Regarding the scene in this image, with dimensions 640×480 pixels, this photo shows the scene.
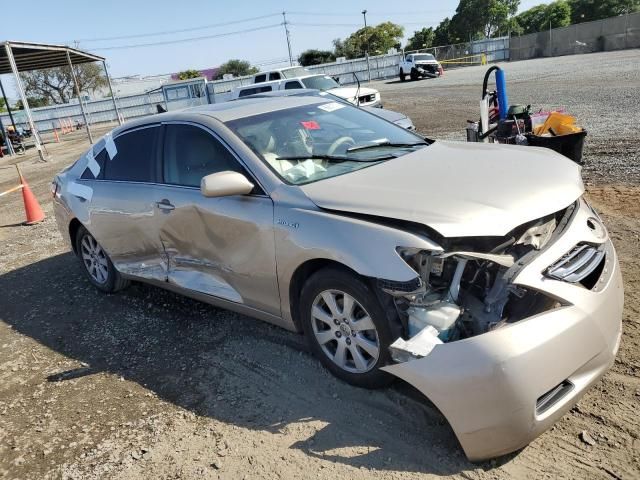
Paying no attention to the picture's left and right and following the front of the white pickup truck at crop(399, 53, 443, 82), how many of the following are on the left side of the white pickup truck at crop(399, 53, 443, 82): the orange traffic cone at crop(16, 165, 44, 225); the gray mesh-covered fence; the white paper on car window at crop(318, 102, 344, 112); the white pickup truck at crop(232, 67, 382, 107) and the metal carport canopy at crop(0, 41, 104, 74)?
1

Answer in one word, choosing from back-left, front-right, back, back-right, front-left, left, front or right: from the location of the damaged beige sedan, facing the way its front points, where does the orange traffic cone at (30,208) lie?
back

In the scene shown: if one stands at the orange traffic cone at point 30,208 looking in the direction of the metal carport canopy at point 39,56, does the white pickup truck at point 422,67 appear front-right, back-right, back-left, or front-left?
front-right

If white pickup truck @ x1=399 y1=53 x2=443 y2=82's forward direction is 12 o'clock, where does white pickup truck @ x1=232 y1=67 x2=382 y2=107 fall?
white pickup truck @ x1=232 y1=67 x2=382 y2=107 is roughly at 2 o'clock from white pickup truck @ x1=399 y1=53 x2=443 y2=82.

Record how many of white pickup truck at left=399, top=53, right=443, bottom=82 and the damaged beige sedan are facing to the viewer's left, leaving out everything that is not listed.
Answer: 0

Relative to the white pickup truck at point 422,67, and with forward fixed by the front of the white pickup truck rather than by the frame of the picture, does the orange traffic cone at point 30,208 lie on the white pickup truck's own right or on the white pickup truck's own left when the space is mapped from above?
on the white pickup truck's own right

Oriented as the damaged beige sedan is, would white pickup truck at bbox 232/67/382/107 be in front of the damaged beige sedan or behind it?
behind

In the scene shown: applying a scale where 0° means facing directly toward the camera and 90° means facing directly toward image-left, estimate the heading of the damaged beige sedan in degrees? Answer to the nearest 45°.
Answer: approximately 315°

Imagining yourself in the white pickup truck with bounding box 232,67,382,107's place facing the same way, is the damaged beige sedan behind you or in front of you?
in front

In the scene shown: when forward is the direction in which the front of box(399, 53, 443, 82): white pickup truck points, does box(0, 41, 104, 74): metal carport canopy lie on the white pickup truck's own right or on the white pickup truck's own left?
on the white pickup truck's own right

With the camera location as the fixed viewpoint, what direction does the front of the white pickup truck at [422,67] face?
facing the viewer and to the right of the viewer

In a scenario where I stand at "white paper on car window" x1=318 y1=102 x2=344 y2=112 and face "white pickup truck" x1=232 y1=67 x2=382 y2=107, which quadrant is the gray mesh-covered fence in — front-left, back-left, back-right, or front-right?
front-right

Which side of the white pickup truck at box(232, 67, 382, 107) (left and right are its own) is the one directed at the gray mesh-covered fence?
left

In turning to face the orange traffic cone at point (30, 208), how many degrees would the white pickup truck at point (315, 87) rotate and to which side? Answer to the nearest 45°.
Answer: approximately 90° to its right
